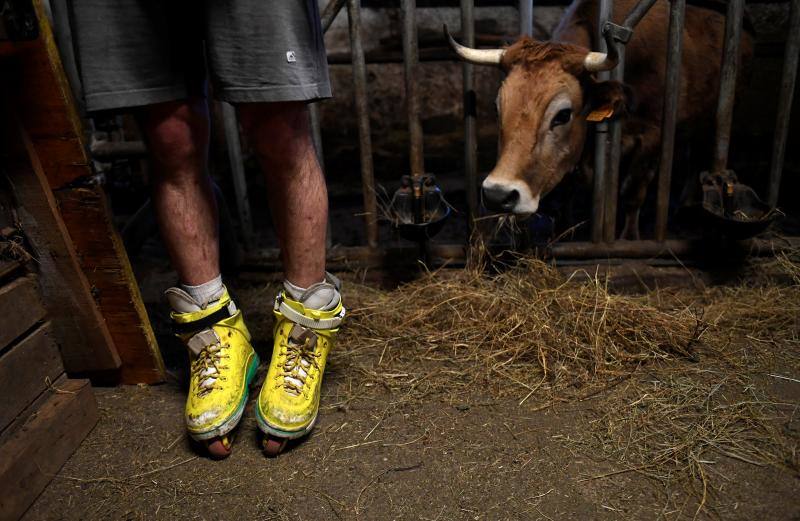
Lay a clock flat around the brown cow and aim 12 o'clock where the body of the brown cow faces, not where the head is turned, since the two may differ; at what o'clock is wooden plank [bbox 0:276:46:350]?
The wooden plank is roughly at 12 o'clock from the brown cow.

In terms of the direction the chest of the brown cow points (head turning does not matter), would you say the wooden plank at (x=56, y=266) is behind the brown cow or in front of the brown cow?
in front

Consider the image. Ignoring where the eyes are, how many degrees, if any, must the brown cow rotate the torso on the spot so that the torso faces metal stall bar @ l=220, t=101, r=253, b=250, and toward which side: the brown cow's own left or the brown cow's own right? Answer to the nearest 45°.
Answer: approximately 45° to the brown cow's own right

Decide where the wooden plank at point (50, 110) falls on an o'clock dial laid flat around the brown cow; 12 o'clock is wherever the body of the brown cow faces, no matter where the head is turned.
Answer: The wooden plank is roughly at 12 o'clock from the brown cow.

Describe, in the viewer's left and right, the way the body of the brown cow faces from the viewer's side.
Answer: facing the viewer and to the left of the viewer

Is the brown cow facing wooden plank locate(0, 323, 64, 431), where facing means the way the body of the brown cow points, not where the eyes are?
yes

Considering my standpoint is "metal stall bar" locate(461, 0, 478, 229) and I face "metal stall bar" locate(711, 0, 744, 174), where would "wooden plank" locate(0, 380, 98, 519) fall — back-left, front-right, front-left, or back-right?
back-right

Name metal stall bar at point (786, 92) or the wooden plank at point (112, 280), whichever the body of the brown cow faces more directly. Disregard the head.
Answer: the wooden plank

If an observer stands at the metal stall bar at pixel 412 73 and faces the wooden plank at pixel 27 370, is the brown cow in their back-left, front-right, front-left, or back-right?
back-left

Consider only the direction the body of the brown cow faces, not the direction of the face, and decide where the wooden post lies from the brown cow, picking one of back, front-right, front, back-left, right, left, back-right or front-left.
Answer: front

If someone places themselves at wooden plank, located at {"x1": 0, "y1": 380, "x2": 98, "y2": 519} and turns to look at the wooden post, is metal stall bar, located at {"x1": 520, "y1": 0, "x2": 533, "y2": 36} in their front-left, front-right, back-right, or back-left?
front-right

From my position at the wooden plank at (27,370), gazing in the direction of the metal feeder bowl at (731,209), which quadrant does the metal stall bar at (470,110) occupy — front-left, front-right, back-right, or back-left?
front-left
